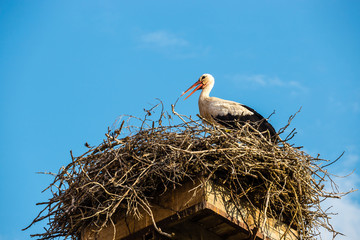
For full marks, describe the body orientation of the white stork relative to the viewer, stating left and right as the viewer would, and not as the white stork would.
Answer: facing to the left of the viewer
